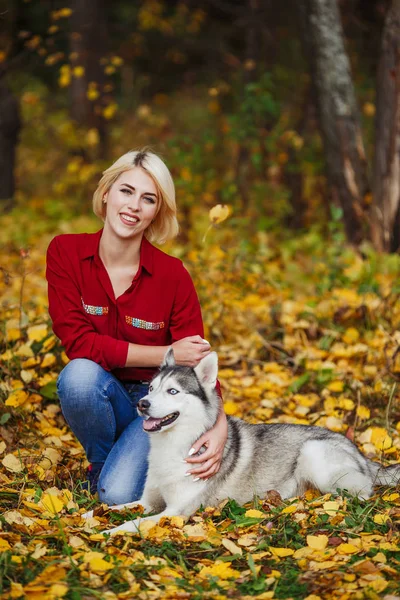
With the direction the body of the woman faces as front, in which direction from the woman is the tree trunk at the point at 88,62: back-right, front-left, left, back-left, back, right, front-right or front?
back

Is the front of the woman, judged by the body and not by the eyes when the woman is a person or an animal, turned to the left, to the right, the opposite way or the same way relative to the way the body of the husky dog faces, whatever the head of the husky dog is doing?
to the left

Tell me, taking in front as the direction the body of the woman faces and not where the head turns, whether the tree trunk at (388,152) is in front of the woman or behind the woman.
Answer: behind

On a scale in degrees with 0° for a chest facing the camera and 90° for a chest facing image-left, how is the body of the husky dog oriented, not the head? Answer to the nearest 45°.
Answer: approximately 90°

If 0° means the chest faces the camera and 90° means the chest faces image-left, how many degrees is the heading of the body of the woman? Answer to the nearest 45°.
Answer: approximately 0°

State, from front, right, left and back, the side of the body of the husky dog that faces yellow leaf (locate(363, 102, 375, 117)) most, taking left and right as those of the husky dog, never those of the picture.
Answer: right

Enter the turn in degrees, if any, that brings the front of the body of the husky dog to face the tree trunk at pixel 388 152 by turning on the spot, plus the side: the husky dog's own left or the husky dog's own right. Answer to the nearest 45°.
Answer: approximately 90° to the husky dog's own right
